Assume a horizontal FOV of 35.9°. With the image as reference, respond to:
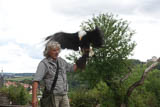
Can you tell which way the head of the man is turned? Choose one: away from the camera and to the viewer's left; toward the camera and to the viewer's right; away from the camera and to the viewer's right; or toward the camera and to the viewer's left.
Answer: toward the camera and to the viewer's right

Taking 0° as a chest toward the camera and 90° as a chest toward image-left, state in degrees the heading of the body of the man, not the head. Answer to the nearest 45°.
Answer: approximately 315°

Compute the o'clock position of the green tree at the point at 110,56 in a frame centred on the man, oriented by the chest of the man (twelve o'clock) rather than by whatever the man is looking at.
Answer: The green tree is roughly at 8 o'clock from the man.
